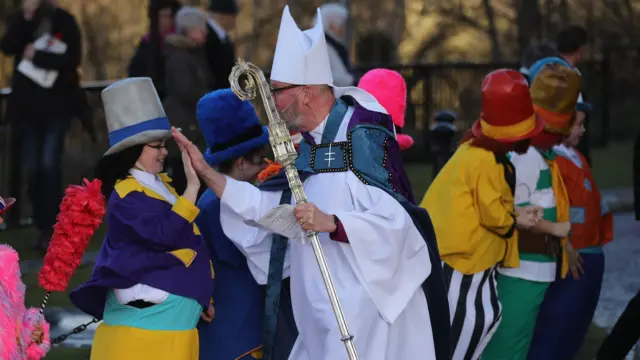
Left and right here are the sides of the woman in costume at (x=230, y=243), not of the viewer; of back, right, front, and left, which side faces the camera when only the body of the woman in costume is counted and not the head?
right

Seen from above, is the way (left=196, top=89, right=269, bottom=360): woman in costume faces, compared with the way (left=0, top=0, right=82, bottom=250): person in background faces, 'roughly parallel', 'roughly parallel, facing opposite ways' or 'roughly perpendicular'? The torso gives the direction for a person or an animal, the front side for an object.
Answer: roughly perpendicular

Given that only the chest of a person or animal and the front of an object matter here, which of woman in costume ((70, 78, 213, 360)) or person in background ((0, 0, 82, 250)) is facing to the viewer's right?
the woman in costume

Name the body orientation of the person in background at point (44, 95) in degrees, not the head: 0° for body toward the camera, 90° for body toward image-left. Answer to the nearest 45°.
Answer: approximately 0°

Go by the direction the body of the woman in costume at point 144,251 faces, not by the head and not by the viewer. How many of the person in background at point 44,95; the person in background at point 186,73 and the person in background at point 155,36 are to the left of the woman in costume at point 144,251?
3

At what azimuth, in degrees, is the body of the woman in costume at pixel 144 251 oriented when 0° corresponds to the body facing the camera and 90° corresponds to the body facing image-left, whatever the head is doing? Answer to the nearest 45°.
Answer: approximately 270°
